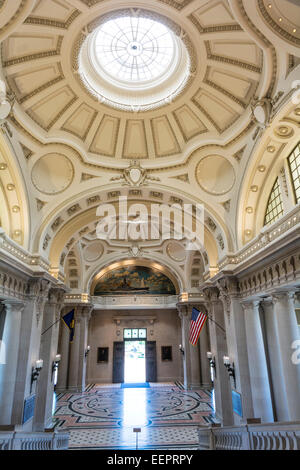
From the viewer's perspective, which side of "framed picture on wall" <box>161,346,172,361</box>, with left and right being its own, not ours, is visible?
front

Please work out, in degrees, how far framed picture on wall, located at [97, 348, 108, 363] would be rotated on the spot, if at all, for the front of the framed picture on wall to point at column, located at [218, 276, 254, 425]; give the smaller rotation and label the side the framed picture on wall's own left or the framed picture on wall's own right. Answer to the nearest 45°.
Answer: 0° — it already faces it

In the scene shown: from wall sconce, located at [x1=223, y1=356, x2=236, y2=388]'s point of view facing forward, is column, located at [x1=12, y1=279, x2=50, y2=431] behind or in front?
in front

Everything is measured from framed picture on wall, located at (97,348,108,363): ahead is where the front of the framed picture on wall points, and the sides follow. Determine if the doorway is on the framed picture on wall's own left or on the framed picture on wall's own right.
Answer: on the framed picture on wall's own left

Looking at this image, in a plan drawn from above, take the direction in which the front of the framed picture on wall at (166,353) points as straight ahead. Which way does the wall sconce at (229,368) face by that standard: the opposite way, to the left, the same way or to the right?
to the right

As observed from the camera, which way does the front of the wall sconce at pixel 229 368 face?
facing to the left of the viewer

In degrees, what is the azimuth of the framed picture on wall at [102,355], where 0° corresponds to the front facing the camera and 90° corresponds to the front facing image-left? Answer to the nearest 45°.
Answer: approximately 0°

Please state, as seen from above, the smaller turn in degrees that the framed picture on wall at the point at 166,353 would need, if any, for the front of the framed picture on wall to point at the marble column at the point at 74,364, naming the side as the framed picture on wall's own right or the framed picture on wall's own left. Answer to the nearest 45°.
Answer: approximately 45° to the framed picture on wall's own right

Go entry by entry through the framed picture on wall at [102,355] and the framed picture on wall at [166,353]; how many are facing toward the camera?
2

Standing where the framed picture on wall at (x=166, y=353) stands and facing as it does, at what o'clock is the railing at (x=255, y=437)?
The railing is roughly at 12 o'clock from the framed picture on wall.

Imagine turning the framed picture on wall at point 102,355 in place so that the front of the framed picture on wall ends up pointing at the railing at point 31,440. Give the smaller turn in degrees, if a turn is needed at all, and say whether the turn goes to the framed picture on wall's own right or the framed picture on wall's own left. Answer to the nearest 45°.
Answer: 0° — it already faces it

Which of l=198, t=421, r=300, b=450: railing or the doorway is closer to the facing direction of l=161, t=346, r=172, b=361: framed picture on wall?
the railing

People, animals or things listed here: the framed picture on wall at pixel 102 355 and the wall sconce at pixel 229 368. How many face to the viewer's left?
1

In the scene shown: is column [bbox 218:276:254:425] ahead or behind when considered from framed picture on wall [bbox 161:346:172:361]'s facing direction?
ahead

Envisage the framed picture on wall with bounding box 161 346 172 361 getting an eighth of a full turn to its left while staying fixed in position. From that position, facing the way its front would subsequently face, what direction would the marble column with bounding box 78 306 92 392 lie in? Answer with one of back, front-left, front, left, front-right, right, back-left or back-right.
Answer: right
